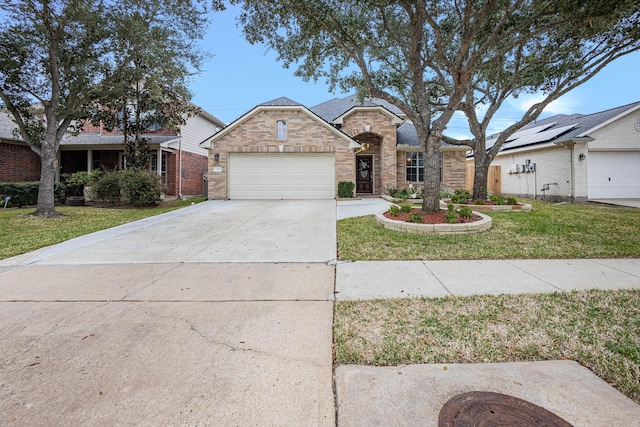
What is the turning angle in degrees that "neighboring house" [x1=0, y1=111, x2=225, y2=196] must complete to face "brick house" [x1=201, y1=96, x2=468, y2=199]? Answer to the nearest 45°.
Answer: approximately 45° to its left

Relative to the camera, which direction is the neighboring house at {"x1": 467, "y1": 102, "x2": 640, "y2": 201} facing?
toward the camera

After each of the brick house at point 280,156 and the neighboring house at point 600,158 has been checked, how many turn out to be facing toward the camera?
2

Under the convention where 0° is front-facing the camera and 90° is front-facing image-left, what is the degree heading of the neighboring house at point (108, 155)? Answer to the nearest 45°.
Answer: approximately 0°

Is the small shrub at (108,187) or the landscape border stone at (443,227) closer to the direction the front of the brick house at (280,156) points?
the landscape border stone

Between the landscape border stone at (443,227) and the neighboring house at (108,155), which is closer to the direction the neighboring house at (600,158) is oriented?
the landscape border stone

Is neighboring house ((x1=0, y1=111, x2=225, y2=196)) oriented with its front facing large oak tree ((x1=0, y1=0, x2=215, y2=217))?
yes

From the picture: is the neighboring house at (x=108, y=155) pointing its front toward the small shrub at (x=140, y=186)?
yes

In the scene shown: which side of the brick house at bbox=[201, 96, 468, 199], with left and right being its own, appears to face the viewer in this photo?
front
